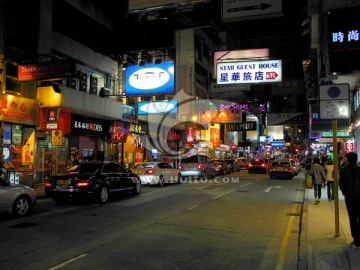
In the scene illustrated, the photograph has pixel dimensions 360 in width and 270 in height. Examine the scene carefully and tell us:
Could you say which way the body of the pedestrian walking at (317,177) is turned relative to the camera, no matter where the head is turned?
away from the camera

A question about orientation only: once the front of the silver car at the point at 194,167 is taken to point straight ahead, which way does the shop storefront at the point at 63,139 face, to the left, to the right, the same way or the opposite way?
to the right

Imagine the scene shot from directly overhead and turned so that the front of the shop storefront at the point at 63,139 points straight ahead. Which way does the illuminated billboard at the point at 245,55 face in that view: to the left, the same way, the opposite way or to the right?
to the right

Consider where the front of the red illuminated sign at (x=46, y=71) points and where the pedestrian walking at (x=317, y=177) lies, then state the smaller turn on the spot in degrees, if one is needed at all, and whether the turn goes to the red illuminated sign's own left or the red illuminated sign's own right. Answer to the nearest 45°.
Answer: approximately 45° to the red illuminated sign's own left

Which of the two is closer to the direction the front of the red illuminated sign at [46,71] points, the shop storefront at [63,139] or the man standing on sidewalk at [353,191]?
the man standing on sidewalk

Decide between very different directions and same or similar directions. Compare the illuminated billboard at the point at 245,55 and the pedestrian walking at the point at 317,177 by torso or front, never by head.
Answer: very different directions

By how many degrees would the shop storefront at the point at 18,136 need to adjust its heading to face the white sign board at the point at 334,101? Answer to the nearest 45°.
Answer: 0° — it already faces it

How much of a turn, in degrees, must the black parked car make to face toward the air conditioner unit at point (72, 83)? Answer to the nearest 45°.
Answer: approximately 45° to its left

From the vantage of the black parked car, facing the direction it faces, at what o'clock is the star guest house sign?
The star guest house sign is roughly at 1 o'clock from the black parked car.

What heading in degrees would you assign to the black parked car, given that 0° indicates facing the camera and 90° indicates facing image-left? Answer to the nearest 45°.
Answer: approximately 225°
